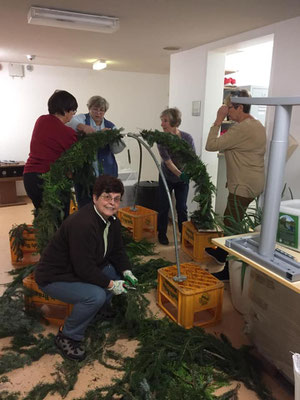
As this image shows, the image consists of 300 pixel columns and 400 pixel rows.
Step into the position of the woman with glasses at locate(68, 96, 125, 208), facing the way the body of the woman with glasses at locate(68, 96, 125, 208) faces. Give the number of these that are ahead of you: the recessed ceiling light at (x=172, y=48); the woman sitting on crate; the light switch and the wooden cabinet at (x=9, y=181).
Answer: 1

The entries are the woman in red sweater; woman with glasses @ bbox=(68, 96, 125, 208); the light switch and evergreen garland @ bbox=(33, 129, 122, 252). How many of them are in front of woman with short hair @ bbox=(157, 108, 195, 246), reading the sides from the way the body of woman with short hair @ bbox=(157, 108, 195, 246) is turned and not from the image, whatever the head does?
3

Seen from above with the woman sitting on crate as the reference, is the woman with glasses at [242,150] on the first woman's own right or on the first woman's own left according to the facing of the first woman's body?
on the first woman's own left

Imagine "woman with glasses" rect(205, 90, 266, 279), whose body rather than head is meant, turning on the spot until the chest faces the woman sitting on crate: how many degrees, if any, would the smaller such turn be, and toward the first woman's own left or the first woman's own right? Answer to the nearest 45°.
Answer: approximately 45° to the first woman's own left

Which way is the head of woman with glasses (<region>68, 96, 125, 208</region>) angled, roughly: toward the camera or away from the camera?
toward the camera

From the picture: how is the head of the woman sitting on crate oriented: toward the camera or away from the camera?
toward the camera

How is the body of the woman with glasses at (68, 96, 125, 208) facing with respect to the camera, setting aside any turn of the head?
toward the camera

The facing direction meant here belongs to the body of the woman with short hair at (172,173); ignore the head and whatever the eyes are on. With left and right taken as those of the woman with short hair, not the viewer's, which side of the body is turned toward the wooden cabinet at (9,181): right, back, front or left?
right

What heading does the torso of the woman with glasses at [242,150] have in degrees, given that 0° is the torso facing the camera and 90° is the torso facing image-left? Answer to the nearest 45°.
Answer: approximately 90°

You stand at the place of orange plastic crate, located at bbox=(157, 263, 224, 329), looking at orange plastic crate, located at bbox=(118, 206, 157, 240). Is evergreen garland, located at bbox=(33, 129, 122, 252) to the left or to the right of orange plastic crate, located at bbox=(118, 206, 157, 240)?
left

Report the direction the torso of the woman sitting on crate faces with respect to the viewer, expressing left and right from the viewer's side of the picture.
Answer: facing the viewer and to the right of the viewer
